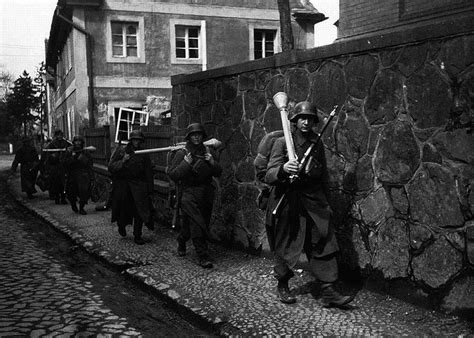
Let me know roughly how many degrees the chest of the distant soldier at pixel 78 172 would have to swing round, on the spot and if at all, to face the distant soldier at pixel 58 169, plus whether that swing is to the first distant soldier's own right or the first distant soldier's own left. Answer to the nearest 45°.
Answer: approximately 180°

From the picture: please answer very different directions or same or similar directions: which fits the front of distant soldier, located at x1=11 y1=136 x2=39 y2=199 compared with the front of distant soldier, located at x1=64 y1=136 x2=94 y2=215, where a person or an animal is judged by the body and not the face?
same or similar directions

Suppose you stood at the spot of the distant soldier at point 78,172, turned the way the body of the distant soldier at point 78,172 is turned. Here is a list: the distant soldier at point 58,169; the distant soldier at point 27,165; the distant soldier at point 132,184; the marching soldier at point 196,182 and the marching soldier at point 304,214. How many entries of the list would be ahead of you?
3

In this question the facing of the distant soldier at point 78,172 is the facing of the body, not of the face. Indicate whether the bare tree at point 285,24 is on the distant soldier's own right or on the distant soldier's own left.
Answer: on the distant soldier's own left

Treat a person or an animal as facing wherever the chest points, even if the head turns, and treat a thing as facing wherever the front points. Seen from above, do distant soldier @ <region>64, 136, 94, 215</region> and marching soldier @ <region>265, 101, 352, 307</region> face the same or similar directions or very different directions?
same or similar directions

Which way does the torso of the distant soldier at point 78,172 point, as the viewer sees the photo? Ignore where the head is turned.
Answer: toward the camera

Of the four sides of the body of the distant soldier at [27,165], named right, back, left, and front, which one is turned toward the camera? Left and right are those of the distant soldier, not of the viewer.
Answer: front

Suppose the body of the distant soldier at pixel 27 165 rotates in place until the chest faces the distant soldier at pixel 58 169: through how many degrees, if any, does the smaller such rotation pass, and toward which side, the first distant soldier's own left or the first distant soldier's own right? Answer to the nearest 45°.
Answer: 0° — they already face them

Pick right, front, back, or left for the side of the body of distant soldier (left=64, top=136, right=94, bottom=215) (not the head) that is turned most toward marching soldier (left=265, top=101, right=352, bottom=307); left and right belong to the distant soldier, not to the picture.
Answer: front

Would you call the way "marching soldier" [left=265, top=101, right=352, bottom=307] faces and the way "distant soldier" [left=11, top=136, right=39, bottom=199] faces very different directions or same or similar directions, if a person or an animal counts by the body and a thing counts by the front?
same or similar directions

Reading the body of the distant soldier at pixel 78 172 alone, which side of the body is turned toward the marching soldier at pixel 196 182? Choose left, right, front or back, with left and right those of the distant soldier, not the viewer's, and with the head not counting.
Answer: front

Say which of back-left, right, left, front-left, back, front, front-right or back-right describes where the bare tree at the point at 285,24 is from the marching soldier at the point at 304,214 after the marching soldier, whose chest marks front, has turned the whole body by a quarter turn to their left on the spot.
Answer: front-left

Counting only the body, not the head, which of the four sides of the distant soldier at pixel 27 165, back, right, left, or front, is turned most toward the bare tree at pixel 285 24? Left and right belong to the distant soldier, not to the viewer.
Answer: left

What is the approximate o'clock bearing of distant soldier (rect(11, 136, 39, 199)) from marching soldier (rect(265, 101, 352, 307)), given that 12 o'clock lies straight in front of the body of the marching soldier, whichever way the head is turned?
The distant soldier is roughly at 6 o'clock from the marching soldier.

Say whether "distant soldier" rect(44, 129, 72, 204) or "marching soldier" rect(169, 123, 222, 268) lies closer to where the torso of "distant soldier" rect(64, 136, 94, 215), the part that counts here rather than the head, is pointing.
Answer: the marching soldier

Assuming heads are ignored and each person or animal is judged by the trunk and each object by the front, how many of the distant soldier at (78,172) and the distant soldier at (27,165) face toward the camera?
2

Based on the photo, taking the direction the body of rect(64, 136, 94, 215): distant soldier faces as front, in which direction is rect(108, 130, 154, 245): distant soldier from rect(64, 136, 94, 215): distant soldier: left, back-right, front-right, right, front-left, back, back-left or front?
front
